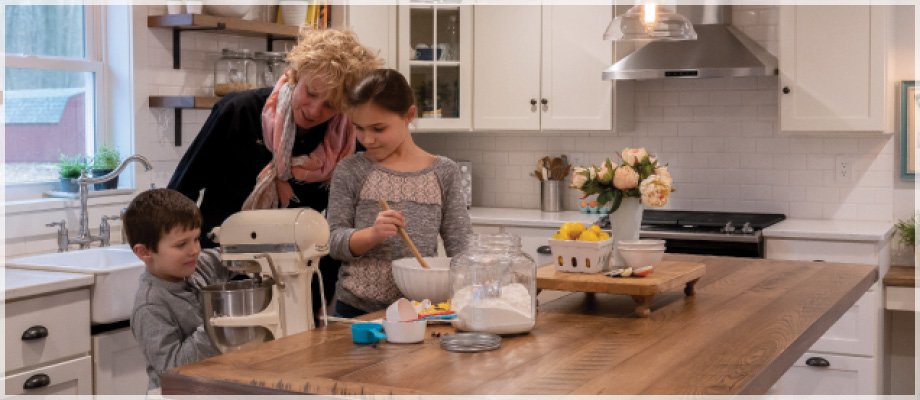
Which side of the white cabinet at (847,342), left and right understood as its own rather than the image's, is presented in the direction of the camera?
front

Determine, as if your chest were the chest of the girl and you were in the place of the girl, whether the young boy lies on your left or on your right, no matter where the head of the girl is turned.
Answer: on your right

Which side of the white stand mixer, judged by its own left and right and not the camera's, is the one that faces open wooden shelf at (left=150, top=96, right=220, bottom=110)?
right

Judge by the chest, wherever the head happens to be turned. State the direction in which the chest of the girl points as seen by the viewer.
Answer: toward the camera

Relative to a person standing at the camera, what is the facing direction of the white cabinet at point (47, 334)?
facing the viewer and to the right of the viewer

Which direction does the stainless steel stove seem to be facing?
toward the camera

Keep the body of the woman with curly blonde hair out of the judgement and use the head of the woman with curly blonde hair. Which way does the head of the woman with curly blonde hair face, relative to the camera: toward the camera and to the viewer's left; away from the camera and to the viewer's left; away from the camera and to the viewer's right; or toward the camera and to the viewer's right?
toward the camera and to the viewer's right

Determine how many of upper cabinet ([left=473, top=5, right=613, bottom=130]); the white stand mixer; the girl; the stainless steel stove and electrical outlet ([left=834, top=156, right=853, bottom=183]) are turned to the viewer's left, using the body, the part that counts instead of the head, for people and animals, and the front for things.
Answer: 1

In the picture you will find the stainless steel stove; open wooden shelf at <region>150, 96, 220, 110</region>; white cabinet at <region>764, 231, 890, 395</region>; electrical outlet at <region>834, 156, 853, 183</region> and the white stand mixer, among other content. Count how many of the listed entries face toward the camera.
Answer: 4

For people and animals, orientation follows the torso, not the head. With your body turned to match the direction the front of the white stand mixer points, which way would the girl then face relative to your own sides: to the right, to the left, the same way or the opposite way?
to the left

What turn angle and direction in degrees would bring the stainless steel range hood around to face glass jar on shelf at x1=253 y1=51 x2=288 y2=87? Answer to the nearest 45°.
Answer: approximately 90° to its right
